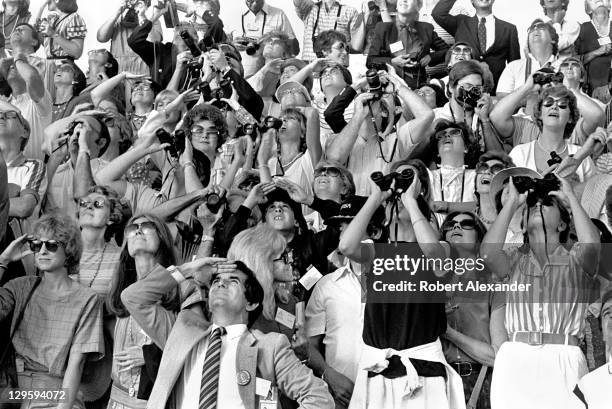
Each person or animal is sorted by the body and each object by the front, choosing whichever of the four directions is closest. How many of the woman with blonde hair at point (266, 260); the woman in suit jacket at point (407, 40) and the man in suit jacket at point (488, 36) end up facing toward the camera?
2

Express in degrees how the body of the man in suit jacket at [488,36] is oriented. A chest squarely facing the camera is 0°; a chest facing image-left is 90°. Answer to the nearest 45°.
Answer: approximately 0°

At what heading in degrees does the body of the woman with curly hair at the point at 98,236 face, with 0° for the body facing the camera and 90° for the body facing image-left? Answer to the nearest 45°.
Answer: approximately 45°

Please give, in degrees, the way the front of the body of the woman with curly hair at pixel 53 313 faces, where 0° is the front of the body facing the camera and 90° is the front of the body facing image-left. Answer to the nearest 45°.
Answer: approximately 45°

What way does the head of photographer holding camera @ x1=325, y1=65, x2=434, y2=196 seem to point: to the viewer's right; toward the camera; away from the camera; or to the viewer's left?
toward the camera

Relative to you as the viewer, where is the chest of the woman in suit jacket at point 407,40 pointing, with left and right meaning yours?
facing the viewer

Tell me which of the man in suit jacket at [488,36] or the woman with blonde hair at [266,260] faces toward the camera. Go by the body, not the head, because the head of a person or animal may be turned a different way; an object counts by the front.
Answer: the man in suit jacket

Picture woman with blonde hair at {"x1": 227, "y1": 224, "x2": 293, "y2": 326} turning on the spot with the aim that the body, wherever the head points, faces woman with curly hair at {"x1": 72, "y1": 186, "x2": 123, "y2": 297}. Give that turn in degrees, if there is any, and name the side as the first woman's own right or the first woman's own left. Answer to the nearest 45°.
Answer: approximately 135° to the first woman's own left

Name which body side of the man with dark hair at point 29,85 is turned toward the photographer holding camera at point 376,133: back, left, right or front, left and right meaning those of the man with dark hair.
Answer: left
